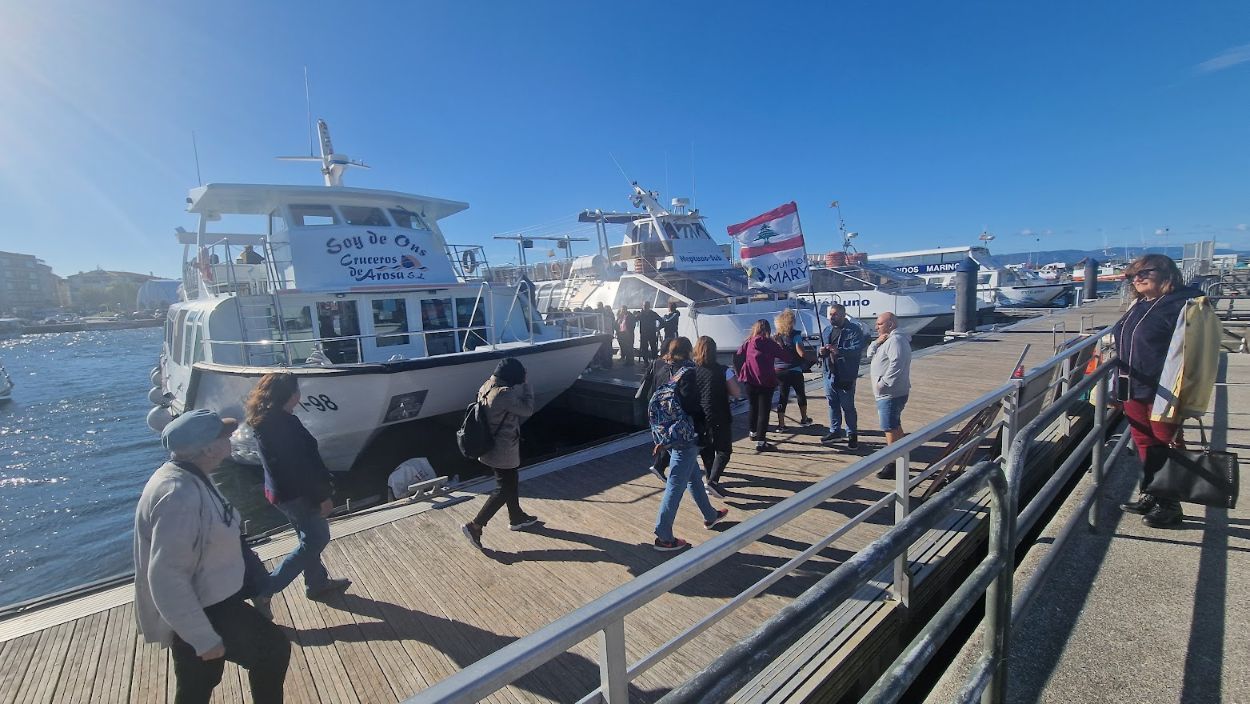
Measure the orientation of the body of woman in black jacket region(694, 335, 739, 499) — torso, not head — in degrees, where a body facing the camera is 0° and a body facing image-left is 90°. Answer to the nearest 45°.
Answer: approximately 225°

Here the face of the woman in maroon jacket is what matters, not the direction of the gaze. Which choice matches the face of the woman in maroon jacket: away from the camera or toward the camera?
away from the camera

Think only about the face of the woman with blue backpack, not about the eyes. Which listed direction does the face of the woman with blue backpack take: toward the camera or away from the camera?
away from the camera

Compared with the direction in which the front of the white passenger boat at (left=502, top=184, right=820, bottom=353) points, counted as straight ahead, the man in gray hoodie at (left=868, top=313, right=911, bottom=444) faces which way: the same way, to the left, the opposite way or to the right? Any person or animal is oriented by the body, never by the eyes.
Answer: the opposite way

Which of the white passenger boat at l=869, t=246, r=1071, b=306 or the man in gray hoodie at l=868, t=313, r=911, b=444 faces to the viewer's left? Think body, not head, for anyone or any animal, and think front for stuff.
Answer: the man in gray hoodie

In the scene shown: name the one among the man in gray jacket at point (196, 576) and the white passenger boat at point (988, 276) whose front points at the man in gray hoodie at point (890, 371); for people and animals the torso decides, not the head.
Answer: the man in gray jacket at point (196, 576)

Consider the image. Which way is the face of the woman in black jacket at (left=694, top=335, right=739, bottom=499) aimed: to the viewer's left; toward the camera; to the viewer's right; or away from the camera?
away from the camera

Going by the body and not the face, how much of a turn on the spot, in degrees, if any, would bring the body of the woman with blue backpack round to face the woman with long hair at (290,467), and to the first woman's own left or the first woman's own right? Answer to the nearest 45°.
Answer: approximately 135° to the first woman's own left

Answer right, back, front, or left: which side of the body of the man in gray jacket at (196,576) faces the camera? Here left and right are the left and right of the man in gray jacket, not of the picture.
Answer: right

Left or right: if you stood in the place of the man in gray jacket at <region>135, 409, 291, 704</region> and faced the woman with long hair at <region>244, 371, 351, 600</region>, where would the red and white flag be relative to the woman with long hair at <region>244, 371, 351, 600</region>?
right

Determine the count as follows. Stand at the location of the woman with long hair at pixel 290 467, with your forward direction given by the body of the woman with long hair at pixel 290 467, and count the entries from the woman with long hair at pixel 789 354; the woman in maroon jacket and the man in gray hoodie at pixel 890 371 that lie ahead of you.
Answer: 3

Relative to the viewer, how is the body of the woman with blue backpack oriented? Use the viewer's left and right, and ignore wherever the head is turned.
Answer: facing away from the viewer and to the right of the viewer

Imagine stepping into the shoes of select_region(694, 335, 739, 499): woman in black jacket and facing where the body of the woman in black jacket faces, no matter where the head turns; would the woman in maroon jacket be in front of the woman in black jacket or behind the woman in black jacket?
in front
